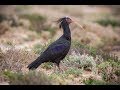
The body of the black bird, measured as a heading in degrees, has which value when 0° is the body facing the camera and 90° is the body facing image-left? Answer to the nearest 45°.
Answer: approximately 270°

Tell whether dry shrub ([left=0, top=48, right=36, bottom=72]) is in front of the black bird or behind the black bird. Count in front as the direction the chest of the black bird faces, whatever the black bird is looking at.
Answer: behind

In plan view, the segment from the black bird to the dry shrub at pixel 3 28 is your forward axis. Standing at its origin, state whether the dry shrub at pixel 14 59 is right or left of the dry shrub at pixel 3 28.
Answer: left
